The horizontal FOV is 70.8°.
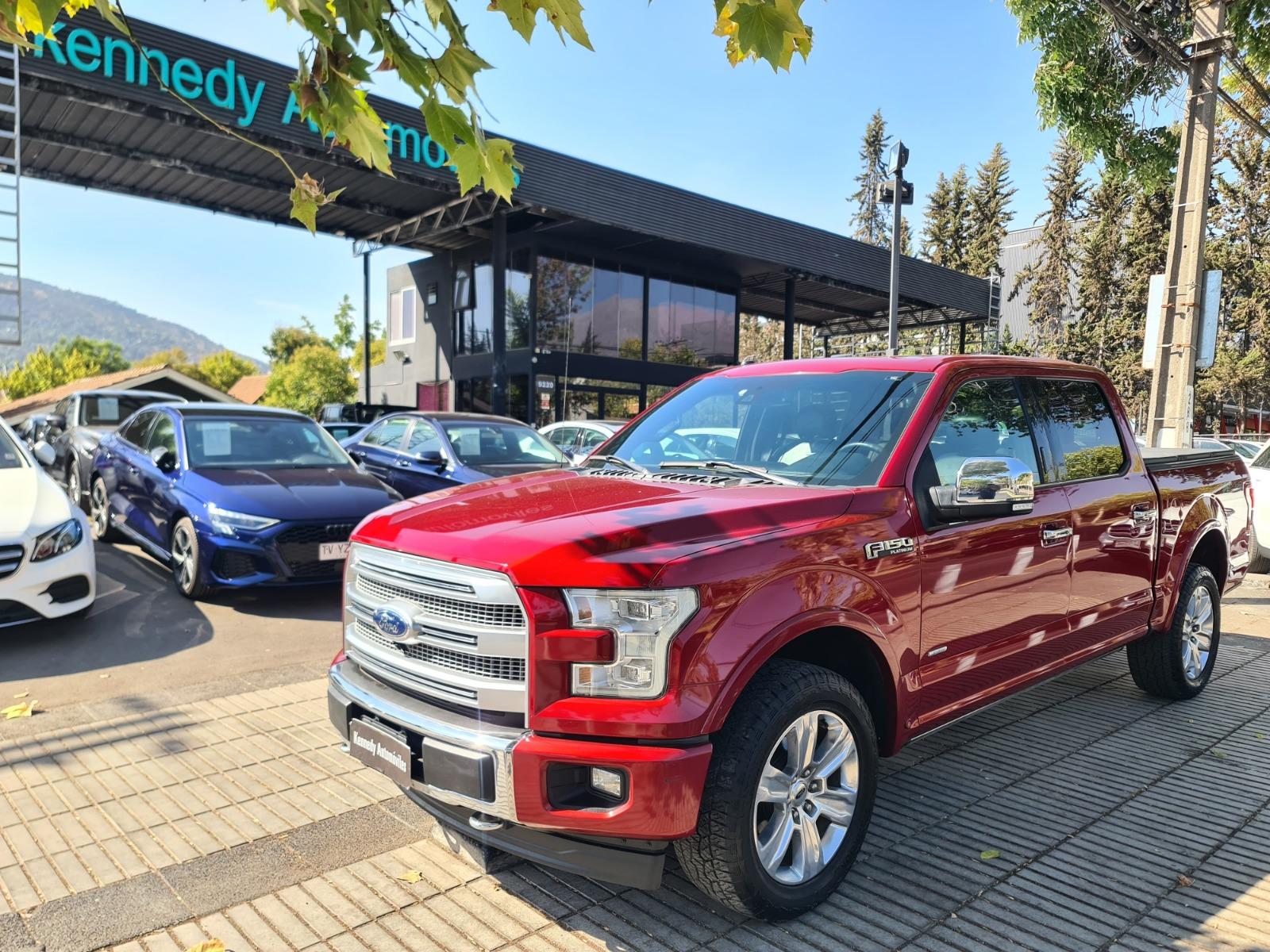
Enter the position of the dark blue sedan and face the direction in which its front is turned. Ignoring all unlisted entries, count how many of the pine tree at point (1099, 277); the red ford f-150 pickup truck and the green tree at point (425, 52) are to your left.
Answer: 1

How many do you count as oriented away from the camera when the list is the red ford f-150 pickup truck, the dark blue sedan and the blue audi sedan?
0

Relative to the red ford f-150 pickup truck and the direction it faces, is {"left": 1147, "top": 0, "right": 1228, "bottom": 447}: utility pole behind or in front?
behind

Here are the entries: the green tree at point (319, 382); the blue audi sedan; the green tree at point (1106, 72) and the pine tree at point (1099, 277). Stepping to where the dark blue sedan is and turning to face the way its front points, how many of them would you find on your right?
1

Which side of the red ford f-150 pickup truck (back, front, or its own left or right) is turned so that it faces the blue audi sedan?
right

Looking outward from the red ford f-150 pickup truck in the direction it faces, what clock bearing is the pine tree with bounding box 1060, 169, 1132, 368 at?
The pine tree is roughly at 5 o'clock from the red ford f-150 pickup truck.

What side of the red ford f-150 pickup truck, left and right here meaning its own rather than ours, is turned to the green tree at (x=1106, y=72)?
back

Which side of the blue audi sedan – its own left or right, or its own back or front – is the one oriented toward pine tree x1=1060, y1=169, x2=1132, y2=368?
left

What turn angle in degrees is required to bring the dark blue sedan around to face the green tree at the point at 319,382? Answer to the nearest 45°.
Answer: approximately 135° to its left

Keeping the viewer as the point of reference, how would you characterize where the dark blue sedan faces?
facing the viewer and to the right of the viewer

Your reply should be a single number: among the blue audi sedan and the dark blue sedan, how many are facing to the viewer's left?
0

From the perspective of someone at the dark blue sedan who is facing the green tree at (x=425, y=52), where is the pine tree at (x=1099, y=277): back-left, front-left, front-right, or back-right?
back-left

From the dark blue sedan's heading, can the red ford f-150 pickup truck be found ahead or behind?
ahead

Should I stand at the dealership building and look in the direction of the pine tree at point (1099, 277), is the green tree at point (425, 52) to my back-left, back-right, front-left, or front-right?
back-right

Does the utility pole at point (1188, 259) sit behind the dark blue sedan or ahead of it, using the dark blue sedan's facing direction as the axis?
ahead

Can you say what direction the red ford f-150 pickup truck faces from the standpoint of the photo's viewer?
facing the viewer and to the left of the viewer
